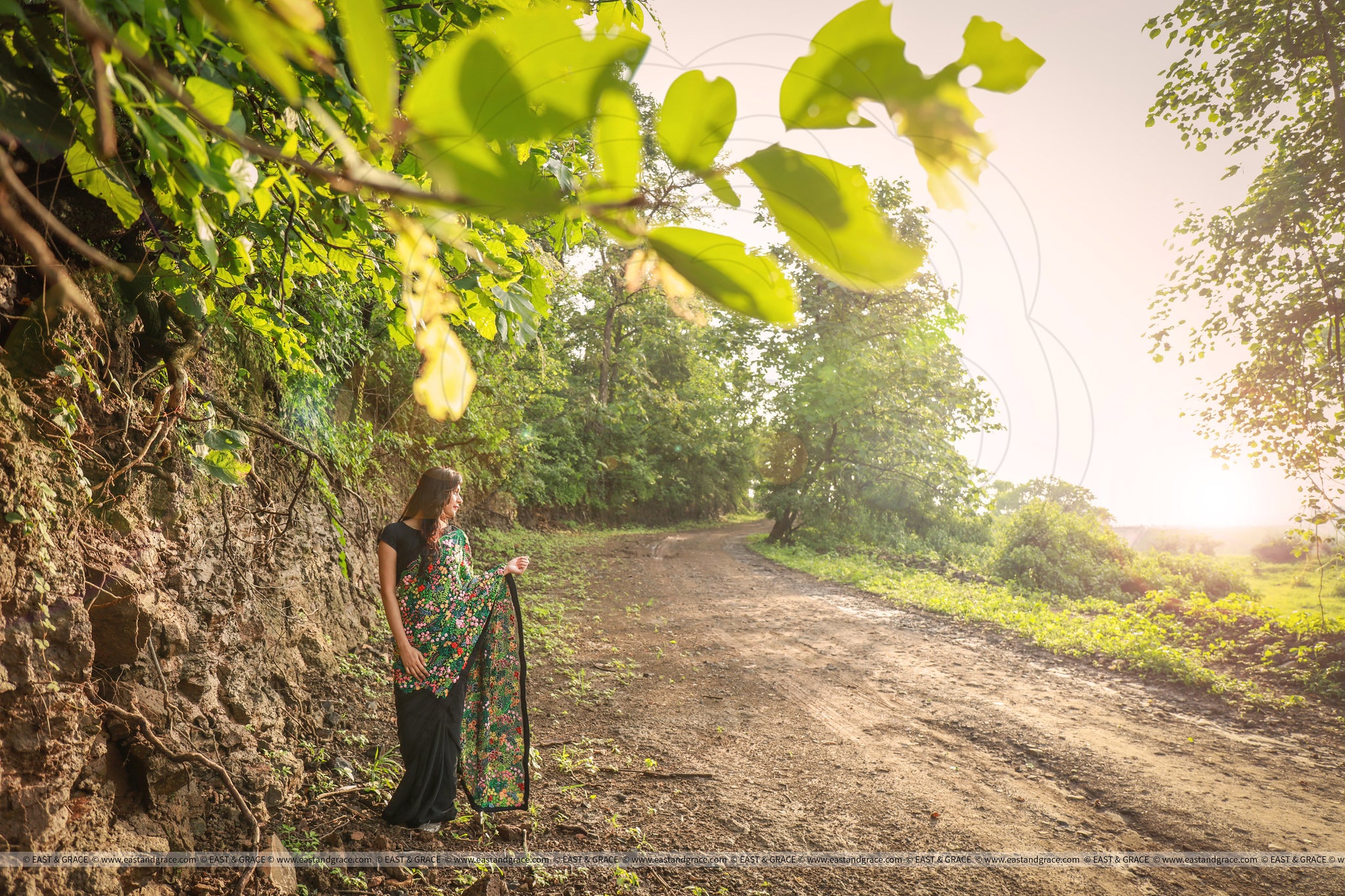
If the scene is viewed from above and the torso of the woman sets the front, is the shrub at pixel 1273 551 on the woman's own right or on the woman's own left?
on the woman's own left

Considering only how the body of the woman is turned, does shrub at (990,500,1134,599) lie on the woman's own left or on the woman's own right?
on the woman's own left

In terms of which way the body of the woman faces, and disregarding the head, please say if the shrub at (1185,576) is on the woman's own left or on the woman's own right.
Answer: on the woman's own left

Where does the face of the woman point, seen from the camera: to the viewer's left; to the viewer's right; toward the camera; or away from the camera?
to the viewer's right

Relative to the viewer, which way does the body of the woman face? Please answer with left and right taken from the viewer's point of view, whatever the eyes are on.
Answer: facing the viewer and to the right of the viewer

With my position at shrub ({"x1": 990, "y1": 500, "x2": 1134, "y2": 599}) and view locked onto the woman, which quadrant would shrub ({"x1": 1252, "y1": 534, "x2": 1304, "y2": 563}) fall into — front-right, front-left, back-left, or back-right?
back-left
